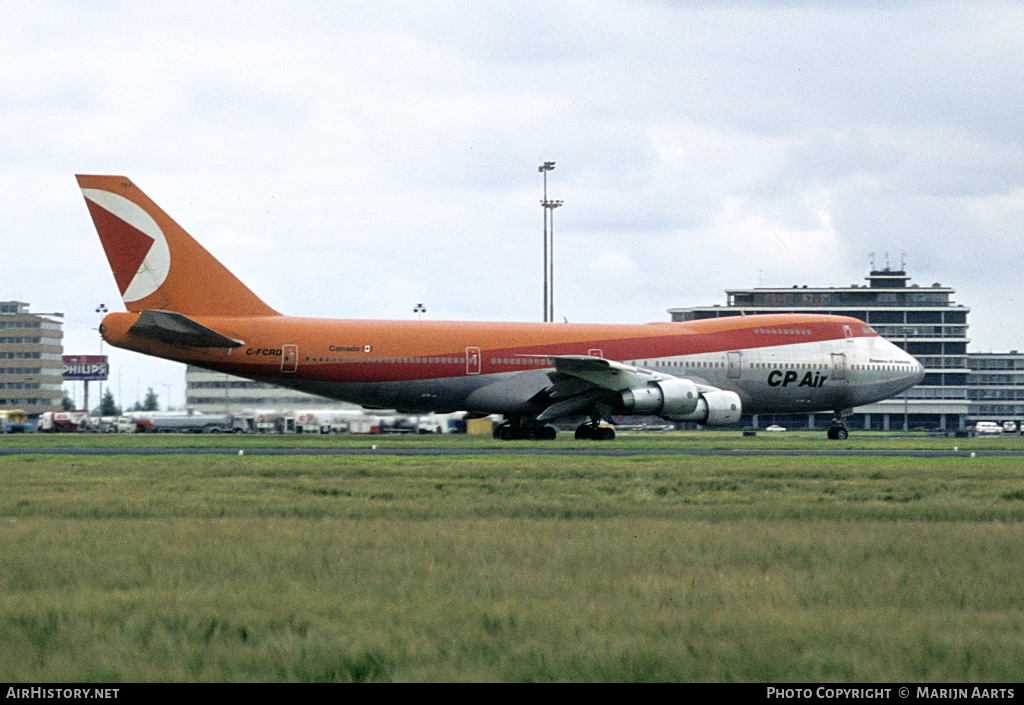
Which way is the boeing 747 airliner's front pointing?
to the viewer's right
